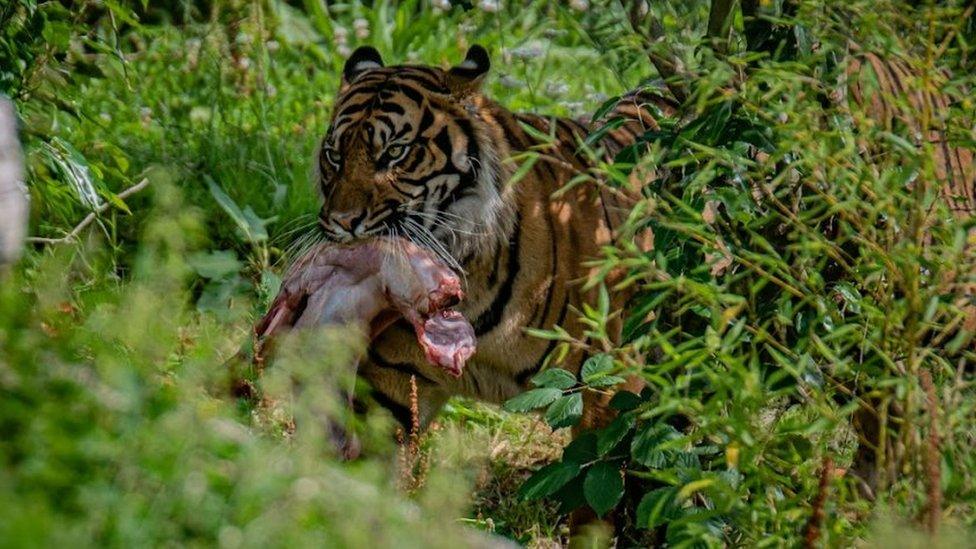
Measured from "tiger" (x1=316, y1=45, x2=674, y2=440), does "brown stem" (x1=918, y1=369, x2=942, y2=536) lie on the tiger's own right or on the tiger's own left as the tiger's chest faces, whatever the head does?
on the tiger's own left

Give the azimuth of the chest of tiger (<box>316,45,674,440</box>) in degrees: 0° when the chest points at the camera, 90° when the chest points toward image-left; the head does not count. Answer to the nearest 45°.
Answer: approximately 45°

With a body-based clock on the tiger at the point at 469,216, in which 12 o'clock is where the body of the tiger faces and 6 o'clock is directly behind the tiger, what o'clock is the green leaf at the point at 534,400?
The green leaf is roughly at 10 o'clock from the tiger.

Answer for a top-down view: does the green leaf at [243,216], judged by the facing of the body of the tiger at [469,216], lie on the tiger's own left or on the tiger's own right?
on the tiger's own right

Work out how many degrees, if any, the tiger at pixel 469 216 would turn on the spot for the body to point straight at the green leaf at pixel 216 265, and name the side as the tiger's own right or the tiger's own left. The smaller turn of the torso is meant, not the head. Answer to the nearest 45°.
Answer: approximately 90° to the tiger's own right

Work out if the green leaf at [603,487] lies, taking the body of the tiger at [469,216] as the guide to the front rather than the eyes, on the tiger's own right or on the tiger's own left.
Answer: on the tiger's own left

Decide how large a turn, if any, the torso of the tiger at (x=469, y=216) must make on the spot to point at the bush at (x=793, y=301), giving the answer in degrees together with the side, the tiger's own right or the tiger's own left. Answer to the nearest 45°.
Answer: approximately 90° to the tiger's own left

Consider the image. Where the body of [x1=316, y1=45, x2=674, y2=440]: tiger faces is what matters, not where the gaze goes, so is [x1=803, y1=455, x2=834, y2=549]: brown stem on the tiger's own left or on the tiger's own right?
on the tiger's own left

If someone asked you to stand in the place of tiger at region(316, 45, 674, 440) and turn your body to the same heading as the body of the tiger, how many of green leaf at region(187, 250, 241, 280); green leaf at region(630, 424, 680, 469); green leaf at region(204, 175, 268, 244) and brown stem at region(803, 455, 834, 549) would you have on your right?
2
